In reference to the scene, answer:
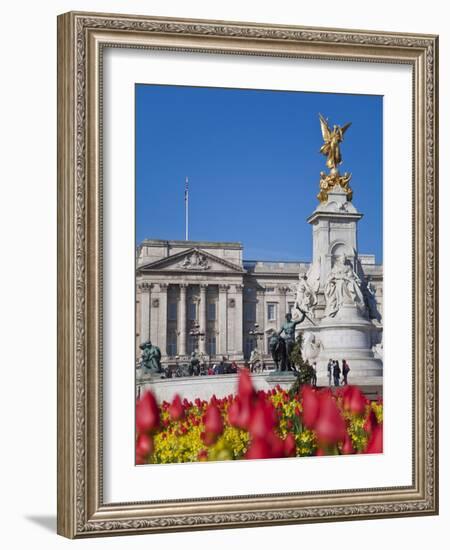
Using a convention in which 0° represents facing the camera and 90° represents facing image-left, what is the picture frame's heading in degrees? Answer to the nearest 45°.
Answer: approximately 315°
